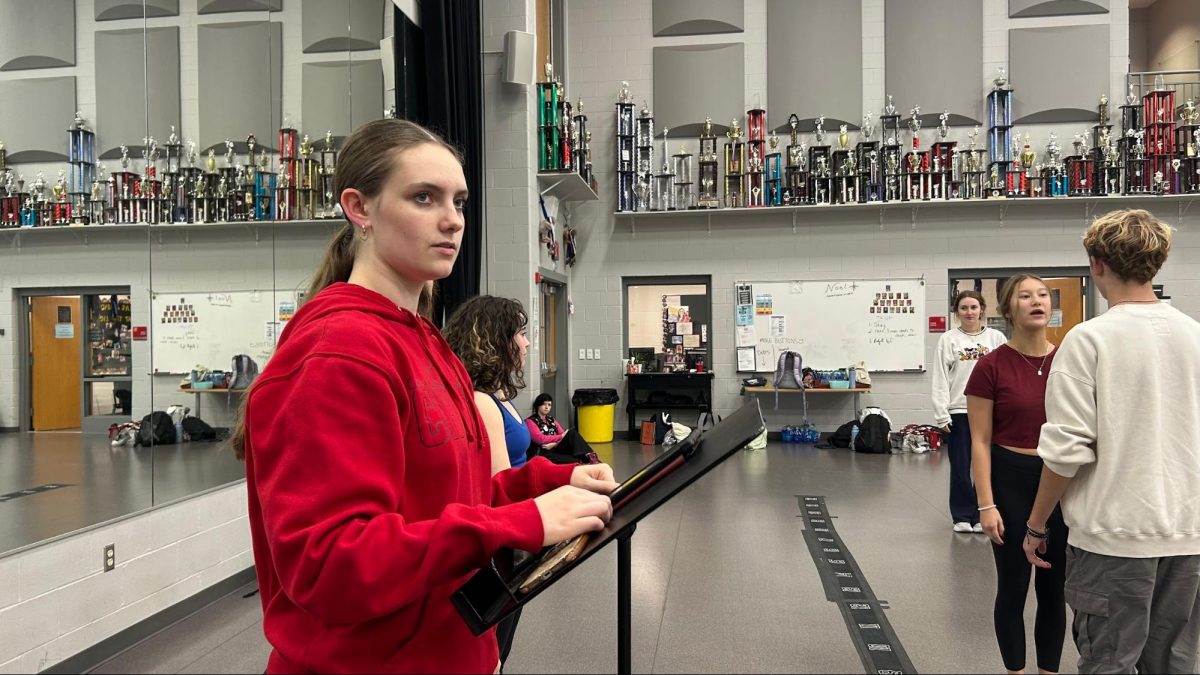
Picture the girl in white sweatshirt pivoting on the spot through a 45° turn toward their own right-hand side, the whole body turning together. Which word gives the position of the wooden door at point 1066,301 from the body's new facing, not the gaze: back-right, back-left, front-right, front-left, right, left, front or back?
back-right

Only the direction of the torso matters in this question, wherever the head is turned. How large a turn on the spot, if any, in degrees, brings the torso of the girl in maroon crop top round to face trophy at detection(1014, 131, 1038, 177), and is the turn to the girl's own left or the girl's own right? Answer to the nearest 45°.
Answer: approximately 135° to the girl's own left

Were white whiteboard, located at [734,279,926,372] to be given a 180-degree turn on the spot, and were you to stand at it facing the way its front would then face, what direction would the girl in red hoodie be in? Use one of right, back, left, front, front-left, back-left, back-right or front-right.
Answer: back

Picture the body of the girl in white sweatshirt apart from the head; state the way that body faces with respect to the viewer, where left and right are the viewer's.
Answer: facing the viewer

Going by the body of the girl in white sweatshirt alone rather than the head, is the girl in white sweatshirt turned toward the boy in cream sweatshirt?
yes

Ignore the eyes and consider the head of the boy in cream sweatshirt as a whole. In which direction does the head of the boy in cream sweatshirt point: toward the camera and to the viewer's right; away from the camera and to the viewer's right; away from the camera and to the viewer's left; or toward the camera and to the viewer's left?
away from the camera and to the viewer's left

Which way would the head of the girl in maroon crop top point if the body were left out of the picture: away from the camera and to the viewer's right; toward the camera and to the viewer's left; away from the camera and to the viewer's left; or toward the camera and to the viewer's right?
toward the camera and to the viewer's right

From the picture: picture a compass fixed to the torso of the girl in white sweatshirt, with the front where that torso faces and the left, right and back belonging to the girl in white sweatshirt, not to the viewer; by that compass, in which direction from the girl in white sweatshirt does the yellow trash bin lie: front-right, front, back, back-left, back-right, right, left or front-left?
back-right

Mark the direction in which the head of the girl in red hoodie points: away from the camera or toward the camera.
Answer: toward the camera

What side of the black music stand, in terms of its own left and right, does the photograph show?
left

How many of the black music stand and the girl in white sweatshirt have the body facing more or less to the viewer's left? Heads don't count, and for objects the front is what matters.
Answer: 1

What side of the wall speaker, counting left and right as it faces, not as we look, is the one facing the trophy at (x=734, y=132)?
left

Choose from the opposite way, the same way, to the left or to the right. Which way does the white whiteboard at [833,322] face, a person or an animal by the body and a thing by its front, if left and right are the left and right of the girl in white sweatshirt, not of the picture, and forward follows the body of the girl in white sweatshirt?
the same way

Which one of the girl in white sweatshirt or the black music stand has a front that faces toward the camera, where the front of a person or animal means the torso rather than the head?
the girl in white sweatshirt

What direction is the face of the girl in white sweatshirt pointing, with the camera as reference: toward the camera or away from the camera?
toward the camera

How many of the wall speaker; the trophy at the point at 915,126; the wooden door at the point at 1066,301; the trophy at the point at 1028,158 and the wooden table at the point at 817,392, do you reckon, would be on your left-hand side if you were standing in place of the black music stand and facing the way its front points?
0

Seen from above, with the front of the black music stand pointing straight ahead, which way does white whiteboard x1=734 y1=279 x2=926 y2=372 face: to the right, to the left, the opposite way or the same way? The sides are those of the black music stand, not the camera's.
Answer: to the left

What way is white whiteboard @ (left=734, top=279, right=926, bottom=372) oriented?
toward the camera
